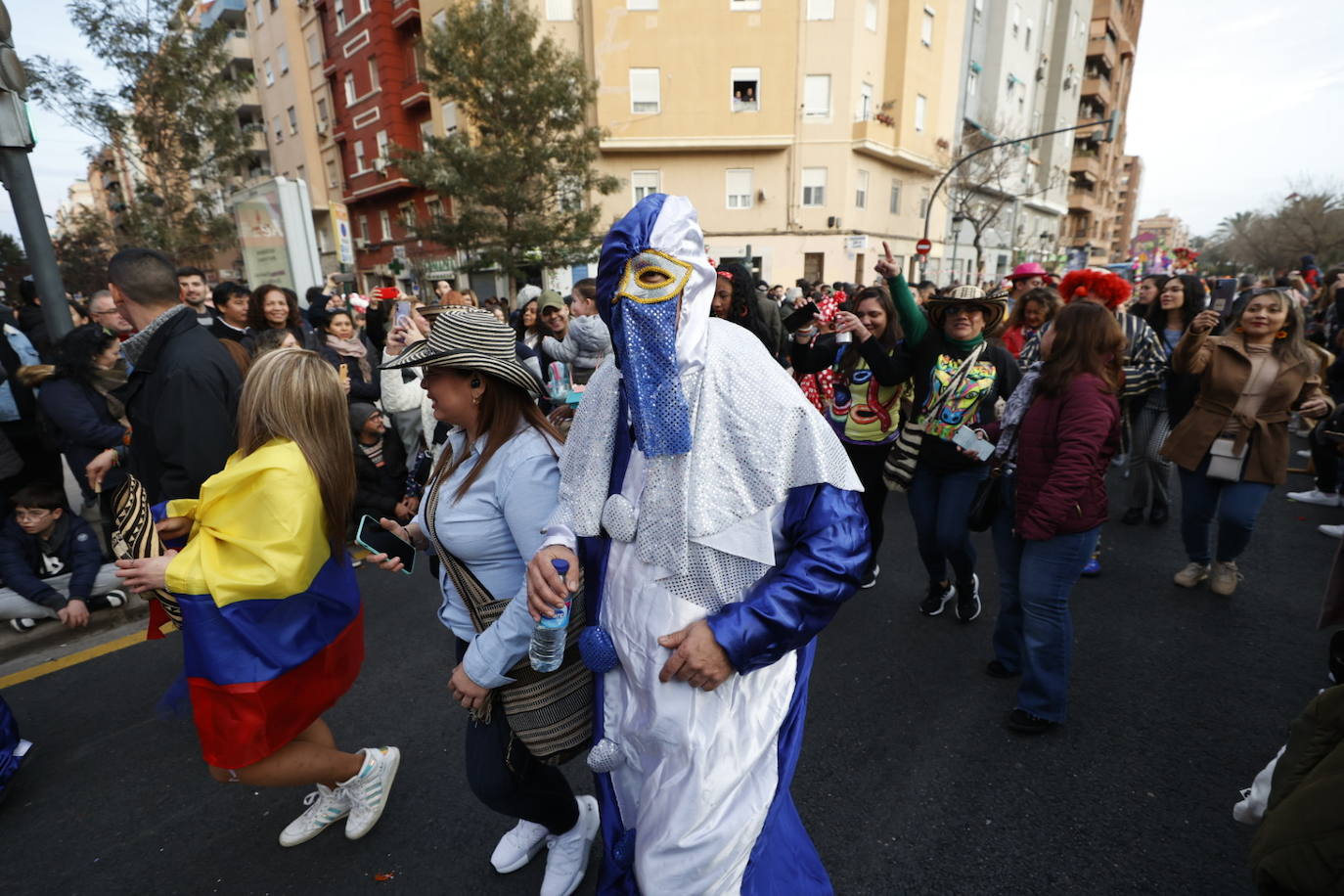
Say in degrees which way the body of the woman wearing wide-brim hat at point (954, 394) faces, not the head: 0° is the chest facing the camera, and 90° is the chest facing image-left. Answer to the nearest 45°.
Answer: approximately 0°

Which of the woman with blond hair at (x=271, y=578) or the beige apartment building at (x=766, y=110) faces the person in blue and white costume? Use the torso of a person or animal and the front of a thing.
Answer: the beige apartment building

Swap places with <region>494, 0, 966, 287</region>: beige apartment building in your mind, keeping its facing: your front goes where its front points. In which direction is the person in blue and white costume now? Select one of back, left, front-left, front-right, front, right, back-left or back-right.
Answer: front

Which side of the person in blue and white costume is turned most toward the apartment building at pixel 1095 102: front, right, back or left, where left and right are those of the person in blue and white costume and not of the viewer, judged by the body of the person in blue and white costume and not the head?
back

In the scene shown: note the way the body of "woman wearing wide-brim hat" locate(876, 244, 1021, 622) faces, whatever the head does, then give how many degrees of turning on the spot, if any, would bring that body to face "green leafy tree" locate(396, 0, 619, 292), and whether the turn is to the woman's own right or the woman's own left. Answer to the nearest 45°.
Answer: approximately 135° to the woman's own right

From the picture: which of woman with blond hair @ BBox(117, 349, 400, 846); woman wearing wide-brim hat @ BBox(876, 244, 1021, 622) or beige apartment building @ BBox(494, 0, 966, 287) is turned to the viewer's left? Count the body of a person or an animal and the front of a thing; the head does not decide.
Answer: the woman with blond hair

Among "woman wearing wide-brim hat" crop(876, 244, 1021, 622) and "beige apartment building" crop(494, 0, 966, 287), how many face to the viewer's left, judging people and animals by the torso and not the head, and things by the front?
0

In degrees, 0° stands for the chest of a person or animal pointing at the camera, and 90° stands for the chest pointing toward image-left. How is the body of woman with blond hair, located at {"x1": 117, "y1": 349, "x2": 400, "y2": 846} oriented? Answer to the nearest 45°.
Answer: approximately 90°
